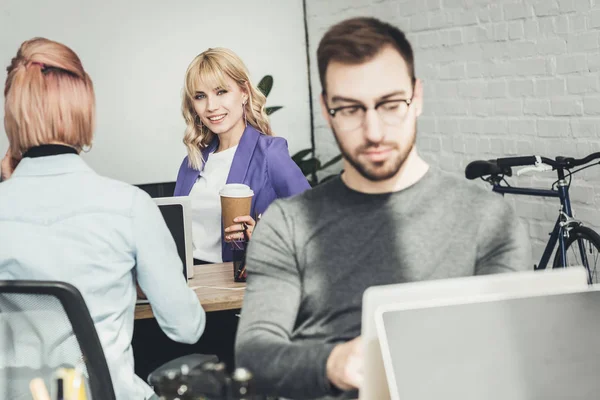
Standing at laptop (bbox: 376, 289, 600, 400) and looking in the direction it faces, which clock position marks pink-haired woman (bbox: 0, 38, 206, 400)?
The pink-haired woman is roughly at 10 o'clock from the laptop.

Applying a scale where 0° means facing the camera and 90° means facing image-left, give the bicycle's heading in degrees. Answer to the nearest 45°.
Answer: approximately 315°

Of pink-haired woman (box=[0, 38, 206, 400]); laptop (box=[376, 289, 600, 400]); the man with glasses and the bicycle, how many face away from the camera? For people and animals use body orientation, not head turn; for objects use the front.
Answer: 2

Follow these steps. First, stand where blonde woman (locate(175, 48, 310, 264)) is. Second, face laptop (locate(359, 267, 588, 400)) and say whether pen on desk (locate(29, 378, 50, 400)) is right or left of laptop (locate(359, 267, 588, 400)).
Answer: right

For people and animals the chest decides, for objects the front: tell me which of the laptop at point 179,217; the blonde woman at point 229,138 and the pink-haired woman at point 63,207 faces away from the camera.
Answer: the pink-haired woman at point 63,207

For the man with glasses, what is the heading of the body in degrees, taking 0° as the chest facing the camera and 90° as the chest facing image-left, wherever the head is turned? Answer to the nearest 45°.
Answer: approximately 0°

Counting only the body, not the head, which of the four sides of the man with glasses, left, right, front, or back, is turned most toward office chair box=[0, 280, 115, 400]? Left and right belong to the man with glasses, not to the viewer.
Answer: right

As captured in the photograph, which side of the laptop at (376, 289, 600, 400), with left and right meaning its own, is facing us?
back

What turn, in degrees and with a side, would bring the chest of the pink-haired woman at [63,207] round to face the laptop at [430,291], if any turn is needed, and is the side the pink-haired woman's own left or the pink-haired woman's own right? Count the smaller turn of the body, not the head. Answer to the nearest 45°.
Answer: approximately 135° to the pink-haired woman's own right

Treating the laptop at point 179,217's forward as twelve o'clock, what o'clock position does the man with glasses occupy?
The man with glasses is roughly at 10 o'clock from the laptop.

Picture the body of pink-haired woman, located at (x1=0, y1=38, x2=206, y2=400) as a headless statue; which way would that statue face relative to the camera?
away from the camera

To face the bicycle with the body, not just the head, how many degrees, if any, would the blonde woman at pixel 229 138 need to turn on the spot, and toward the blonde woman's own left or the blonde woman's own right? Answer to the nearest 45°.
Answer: approximately 135° to the blonde woman's own left

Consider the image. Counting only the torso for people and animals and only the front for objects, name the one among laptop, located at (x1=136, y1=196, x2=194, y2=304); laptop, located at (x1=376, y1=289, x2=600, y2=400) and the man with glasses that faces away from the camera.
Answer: laptop, located at (x1=376, y1=289, x2=600, y2=400)
